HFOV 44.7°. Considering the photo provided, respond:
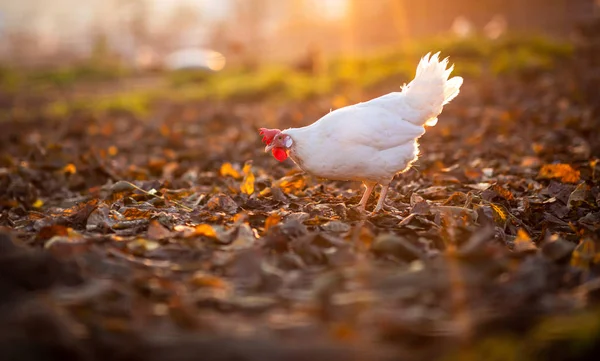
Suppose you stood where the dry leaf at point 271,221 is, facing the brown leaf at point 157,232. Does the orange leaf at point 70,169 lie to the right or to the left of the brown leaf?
right

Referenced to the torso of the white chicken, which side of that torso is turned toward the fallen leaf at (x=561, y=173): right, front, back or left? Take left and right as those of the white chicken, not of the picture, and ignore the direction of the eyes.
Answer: back

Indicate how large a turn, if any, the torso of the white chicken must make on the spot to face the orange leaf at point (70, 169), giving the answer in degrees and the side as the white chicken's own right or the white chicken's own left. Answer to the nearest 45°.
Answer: approximately 45° to the white chicken's own right

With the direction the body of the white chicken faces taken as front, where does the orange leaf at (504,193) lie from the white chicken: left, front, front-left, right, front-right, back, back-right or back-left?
back

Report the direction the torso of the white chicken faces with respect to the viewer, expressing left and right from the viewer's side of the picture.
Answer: facing to the left of the viewer
